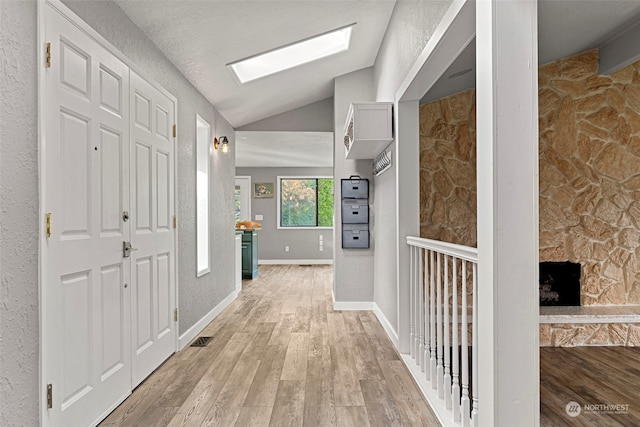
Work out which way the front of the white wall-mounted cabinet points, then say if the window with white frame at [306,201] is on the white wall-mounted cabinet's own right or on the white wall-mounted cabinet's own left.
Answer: on the white wall-mounted cabinet's own right

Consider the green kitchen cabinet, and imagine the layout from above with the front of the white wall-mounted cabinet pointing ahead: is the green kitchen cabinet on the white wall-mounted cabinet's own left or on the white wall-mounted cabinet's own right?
on the white wall-mounted cabinet's own right

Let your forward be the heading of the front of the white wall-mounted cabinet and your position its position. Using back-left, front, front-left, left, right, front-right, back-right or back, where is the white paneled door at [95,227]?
front-left

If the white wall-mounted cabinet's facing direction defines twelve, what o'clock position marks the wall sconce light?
The wall sconce light is roughly at 1 o'clock from the white wall-mounted cabinet.

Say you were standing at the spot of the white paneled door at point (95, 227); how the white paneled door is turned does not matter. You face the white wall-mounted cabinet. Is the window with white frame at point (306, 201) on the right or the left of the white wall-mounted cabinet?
left

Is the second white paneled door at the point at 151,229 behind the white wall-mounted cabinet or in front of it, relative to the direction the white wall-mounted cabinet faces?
in front

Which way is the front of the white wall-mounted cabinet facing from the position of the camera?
facing to the left of the viewer
